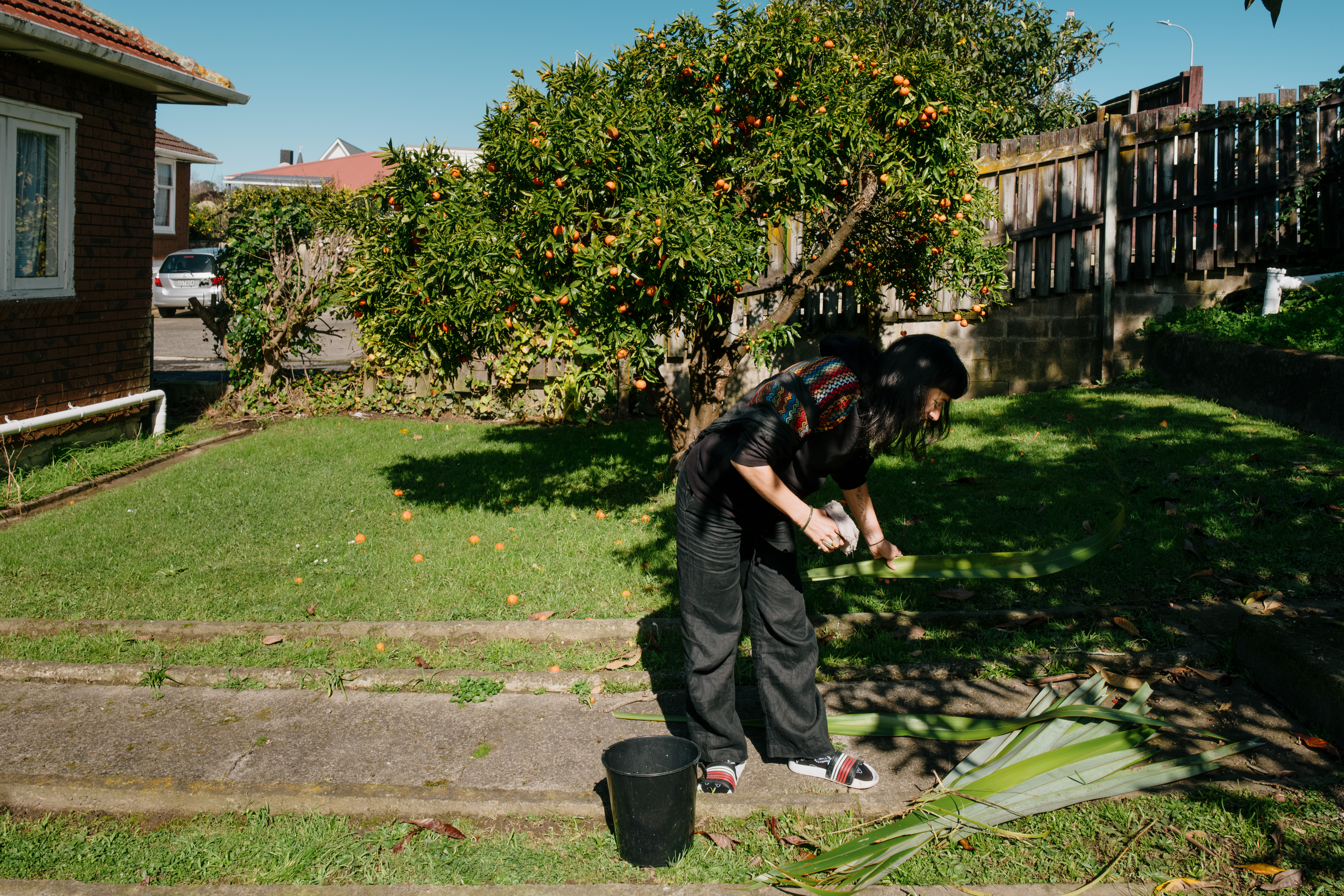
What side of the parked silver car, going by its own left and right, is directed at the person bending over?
back

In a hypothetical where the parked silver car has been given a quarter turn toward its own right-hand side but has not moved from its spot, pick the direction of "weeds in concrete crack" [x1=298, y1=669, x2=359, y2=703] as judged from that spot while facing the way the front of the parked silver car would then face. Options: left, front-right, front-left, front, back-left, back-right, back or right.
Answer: right

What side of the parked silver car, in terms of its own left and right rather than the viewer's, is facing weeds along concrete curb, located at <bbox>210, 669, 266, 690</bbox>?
back

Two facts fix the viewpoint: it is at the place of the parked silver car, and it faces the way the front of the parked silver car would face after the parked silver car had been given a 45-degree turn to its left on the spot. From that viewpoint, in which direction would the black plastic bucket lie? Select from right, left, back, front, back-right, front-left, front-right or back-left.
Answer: back-left

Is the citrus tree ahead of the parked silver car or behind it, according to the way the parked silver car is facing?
behind

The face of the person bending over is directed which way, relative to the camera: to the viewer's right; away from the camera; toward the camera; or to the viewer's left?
to the viewer's right

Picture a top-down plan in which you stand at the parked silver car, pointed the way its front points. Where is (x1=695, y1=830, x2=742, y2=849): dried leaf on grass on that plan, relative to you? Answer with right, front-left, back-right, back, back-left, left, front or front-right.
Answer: back

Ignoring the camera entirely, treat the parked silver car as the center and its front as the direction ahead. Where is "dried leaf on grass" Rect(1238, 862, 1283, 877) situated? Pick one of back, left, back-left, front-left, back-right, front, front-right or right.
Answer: back

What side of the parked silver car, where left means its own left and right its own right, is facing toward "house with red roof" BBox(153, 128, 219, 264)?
front

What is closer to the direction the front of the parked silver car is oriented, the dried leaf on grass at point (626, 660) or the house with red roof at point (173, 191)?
the house with red roof

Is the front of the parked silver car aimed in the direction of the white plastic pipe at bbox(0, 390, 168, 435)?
no

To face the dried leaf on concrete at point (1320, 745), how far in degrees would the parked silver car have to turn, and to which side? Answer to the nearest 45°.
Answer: approximately 180°

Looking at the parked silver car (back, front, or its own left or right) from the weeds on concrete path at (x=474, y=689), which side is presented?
back

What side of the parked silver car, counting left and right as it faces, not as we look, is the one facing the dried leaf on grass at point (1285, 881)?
back

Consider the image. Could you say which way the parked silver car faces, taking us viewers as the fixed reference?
facing away from the viewer

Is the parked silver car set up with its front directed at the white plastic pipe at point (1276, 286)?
no

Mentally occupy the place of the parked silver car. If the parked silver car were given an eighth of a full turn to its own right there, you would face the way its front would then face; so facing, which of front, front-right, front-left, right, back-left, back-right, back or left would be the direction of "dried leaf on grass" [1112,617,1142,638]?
back-right

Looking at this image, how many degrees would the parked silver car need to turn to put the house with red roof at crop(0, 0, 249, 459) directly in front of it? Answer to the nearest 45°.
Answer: approximately 180°
